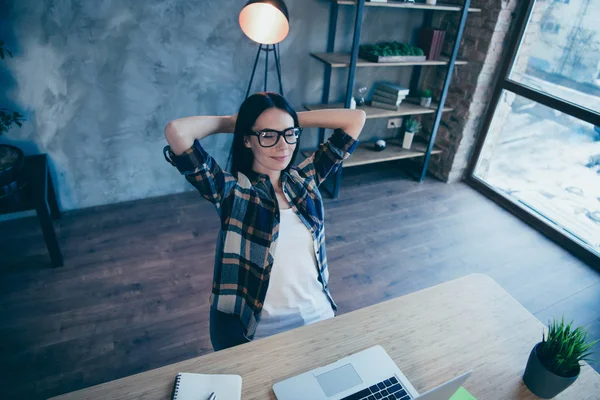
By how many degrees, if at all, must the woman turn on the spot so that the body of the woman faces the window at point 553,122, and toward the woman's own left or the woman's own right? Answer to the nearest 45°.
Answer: approximately 90° to the woman's own left

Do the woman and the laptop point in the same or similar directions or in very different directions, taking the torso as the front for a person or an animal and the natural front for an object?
very different directions

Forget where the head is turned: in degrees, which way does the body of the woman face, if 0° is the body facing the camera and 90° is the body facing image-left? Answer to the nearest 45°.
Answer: approximately 315°

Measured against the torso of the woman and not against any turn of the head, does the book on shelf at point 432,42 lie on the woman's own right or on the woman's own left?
on the woman's own left

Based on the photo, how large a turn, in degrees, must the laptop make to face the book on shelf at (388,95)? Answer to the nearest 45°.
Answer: approximately 45° to its right

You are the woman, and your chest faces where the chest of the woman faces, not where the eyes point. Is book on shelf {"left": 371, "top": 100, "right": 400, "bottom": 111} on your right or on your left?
on your left

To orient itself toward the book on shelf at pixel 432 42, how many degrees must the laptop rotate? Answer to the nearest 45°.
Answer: approximately 45° to its right

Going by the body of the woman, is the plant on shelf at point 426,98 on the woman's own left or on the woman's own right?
on the woman's own left

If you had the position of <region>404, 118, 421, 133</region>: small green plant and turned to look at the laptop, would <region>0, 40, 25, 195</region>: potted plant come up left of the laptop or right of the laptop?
right

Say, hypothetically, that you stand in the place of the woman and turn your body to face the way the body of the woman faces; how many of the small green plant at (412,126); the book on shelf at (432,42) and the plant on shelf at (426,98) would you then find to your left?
3

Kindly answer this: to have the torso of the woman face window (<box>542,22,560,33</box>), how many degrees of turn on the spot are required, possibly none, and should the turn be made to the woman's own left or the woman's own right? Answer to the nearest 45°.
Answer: approximately 90° to the woman's own left

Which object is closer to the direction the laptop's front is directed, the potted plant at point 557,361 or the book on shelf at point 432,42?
the book on shelf

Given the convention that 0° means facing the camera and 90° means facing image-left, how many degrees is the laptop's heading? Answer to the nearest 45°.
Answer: approximately 135°

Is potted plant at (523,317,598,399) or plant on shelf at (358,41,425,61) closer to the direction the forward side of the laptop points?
the plant on shelf
